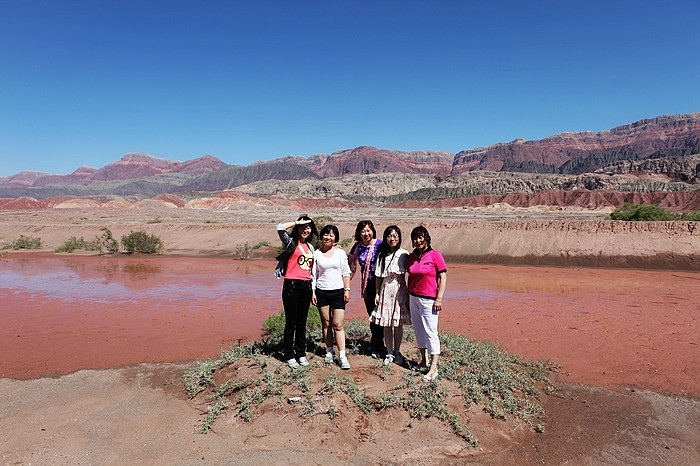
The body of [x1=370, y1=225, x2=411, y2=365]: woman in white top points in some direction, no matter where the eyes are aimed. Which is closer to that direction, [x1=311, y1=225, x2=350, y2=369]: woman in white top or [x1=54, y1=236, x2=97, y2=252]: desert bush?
the woman in white top

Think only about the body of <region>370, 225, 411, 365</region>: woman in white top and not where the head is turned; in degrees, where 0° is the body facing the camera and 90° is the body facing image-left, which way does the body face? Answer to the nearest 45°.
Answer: approximately 0°

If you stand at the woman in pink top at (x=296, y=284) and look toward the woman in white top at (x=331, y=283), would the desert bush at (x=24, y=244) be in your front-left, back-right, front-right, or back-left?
back-left

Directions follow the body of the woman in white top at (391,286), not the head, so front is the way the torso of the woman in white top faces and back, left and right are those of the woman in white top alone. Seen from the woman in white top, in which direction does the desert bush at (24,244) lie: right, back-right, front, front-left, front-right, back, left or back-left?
back-right

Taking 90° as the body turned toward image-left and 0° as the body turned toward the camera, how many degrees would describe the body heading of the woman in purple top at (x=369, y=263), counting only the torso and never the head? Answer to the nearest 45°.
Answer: approximately 0°

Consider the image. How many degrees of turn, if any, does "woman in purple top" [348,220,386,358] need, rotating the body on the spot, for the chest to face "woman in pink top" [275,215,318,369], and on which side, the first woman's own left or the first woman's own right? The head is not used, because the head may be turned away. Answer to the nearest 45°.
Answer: approximately 45° to the first woman's own right

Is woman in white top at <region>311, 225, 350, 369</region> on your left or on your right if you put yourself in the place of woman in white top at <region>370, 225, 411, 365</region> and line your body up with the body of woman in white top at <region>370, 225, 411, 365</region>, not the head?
on your right

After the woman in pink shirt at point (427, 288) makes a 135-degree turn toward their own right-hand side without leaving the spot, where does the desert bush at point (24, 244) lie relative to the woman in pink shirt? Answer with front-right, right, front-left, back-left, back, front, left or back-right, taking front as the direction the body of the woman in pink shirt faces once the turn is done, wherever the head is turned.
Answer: front-left

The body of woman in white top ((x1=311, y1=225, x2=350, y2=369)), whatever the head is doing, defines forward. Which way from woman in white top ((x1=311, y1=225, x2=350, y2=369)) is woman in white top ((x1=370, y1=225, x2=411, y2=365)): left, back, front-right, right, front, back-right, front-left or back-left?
left
